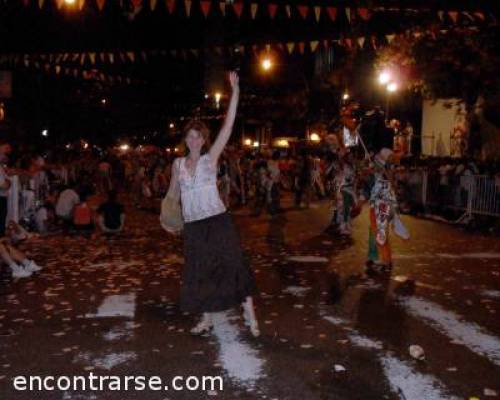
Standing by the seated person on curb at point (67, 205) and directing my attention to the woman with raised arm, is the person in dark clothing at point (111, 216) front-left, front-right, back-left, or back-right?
front-left

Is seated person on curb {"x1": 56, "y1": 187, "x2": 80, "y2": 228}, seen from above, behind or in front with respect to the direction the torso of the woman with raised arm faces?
behind

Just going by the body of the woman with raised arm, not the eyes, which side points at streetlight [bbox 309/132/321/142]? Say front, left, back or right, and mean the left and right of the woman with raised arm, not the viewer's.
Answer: back

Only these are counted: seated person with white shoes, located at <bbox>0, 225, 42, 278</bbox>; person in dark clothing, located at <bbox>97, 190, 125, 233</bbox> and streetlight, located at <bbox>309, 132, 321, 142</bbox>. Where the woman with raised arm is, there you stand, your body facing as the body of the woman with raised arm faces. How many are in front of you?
0

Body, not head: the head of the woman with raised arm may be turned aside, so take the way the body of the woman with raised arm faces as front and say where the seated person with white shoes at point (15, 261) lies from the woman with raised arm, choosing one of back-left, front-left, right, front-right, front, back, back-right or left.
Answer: back-right

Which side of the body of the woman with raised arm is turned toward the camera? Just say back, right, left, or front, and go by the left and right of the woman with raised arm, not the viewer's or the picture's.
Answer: front

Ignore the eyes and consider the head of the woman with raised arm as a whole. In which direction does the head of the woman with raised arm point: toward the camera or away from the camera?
toward the camera

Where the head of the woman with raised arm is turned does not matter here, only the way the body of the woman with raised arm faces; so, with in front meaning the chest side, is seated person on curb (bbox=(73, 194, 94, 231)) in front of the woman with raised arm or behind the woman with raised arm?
behind

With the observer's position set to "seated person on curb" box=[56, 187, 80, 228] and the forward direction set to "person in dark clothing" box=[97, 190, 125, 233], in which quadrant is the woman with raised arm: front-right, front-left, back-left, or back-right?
front-right
